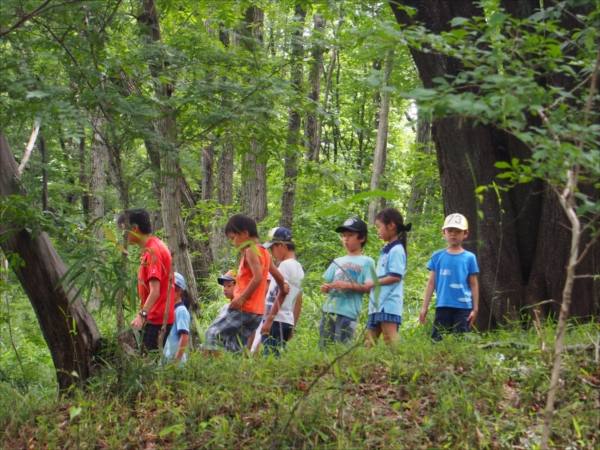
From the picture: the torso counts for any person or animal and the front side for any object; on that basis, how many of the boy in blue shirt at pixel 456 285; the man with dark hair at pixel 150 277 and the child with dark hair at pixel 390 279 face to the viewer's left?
2

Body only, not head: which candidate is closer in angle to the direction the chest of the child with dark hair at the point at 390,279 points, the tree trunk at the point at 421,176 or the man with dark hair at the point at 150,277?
the man with dark hair

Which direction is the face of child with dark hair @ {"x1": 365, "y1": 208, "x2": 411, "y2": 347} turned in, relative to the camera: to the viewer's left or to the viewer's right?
to the viewer's left

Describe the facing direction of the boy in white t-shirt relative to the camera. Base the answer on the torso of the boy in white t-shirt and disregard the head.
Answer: to the viewer's left

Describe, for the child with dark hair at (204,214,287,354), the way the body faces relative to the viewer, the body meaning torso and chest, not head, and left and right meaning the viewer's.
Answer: facing to the left of the viewer

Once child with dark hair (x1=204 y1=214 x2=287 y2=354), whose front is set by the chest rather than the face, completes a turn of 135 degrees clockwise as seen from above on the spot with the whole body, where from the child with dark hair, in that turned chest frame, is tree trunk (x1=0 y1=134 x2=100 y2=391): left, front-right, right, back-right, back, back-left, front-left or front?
back-left

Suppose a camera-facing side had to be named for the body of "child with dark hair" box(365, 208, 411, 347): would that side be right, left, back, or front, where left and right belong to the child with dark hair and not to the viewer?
left

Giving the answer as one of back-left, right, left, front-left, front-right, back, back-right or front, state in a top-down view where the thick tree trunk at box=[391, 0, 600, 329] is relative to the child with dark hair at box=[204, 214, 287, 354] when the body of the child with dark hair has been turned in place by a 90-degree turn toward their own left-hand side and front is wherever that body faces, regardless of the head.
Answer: left

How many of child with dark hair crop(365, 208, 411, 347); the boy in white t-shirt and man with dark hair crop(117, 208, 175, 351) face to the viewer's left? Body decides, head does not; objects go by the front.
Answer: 3

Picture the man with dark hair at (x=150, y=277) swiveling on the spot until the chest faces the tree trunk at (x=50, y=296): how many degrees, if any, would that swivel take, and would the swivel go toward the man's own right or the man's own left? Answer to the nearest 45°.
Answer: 0° — they already face it

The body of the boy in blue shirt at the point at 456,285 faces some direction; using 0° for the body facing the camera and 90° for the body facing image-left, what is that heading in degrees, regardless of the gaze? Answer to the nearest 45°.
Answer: approximately 0°

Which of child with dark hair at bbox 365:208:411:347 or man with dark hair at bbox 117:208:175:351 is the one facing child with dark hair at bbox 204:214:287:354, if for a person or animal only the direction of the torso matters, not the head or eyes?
child with dark hair at bbox 365:208:411:347

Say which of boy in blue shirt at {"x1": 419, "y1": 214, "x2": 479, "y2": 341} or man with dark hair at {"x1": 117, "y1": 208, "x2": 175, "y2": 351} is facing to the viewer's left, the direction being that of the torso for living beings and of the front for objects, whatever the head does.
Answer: the man with dark hair

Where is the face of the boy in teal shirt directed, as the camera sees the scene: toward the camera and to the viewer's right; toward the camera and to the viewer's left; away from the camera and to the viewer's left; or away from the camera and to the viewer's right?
toward the camera and to the viewer's left
